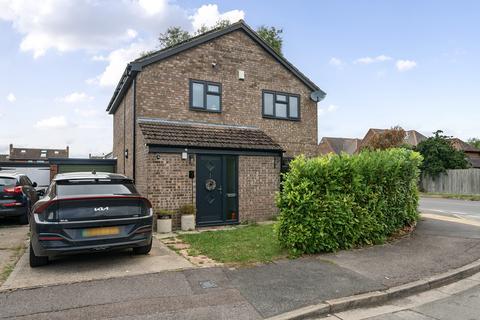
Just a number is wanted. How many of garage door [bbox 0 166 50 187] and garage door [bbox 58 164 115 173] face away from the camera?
0

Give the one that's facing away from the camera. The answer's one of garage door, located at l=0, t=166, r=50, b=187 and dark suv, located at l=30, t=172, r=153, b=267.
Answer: the dark suv

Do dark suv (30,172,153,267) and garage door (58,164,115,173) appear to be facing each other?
yes

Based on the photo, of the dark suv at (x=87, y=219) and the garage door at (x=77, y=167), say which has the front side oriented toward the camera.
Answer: the garage door

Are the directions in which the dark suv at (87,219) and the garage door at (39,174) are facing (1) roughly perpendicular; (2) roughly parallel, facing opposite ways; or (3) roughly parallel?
roughly parallel, facing opposite ways

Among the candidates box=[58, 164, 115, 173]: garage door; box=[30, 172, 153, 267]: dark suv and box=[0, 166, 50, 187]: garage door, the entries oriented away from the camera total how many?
1

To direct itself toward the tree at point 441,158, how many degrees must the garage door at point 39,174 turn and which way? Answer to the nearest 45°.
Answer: approximately 90° to its left

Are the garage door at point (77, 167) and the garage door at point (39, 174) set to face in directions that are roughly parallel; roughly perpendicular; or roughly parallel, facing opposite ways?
roughly parallel

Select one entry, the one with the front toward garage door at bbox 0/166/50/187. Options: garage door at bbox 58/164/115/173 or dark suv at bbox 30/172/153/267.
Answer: the dark suv

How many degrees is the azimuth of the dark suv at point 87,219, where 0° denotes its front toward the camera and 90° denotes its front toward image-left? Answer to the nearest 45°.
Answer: approximately 180°

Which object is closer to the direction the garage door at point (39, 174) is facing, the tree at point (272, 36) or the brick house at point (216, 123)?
the brick house

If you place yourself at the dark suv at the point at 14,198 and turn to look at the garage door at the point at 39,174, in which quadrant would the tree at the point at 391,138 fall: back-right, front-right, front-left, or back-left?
front-right

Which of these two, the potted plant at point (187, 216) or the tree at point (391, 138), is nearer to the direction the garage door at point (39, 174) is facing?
the potted plant

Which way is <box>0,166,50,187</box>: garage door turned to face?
toward the camera

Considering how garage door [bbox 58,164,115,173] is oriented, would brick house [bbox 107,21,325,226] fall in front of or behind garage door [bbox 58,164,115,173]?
in front
